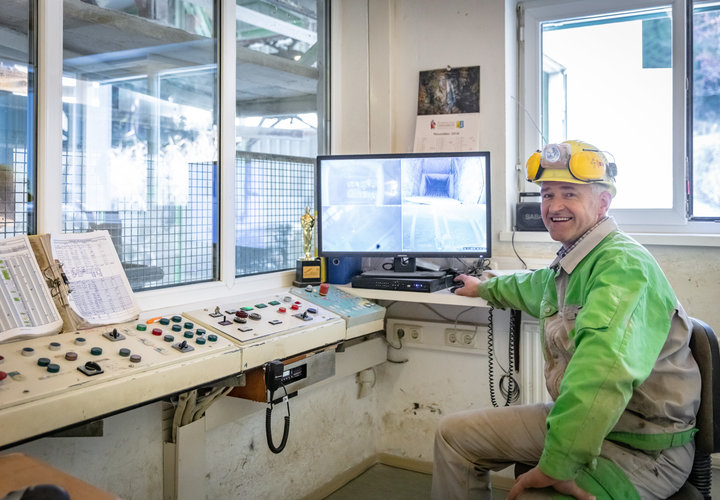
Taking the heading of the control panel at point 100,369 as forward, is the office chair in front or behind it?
in front

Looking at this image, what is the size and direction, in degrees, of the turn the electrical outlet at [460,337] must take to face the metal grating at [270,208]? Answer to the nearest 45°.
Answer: approximately 90° to its right

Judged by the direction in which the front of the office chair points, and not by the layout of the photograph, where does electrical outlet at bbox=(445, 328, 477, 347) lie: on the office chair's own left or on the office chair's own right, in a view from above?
on the office chair's own right

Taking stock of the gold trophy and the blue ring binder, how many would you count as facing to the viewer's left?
0

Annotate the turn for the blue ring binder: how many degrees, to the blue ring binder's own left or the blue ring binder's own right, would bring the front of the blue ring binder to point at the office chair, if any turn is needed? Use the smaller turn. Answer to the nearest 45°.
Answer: approximately 45° to the blue ring binder's own left

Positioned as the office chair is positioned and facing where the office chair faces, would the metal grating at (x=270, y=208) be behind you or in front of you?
in front
